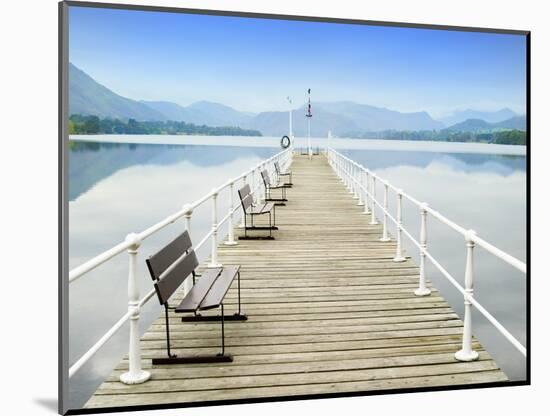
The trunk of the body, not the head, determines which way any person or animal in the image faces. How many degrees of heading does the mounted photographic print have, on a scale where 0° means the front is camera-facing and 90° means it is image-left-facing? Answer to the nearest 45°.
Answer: approximately 315°
